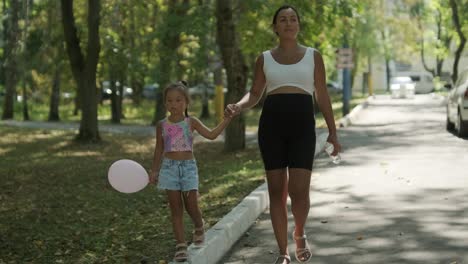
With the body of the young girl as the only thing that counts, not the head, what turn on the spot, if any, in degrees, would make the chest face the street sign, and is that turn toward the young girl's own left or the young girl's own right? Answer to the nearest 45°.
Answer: approximately 180°

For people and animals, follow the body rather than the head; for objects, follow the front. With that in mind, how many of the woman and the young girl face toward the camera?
2

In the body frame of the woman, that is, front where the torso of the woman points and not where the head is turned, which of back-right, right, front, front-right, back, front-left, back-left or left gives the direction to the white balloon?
right

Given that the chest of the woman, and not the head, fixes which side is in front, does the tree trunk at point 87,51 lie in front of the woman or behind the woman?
behind

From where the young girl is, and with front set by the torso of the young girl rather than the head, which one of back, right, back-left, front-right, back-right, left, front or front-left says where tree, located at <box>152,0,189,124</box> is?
back

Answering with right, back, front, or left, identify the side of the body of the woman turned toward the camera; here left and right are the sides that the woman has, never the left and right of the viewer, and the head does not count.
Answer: front

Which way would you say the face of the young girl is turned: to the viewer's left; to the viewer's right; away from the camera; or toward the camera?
toward the camera

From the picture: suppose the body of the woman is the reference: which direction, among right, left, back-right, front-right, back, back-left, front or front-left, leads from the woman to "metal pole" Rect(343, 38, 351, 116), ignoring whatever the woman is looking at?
back

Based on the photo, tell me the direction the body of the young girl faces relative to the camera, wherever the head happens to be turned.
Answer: toward the camera

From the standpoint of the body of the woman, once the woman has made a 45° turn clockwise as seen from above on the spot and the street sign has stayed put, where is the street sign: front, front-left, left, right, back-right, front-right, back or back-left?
back-right

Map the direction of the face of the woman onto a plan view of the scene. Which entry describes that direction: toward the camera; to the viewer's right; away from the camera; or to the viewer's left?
toward the camera

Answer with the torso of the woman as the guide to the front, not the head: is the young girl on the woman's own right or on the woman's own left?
on the woman's own right

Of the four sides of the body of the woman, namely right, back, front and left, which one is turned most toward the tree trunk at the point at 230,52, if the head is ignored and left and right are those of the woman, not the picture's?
back

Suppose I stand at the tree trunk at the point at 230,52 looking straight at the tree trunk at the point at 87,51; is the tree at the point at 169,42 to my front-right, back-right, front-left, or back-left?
front-right
